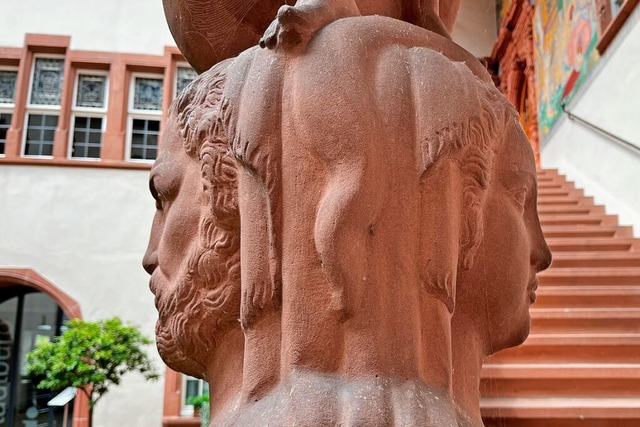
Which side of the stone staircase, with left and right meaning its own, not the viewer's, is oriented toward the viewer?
front

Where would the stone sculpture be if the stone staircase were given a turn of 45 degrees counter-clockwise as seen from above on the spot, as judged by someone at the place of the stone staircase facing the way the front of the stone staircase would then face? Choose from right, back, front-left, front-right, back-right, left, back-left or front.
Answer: front-right

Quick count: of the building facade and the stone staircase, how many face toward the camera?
2

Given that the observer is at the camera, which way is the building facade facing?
facing the viewer

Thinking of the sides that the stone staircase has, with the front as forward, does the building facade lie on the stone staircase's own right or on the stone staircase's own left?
on the stone staircase's own right

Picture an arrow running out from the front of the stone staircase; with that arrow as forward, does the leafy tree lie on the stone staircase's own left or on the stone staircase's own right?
on the stone staircase's own right

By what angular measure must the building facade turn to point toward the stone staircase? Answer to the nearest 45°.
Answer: approximately 45° to its left
